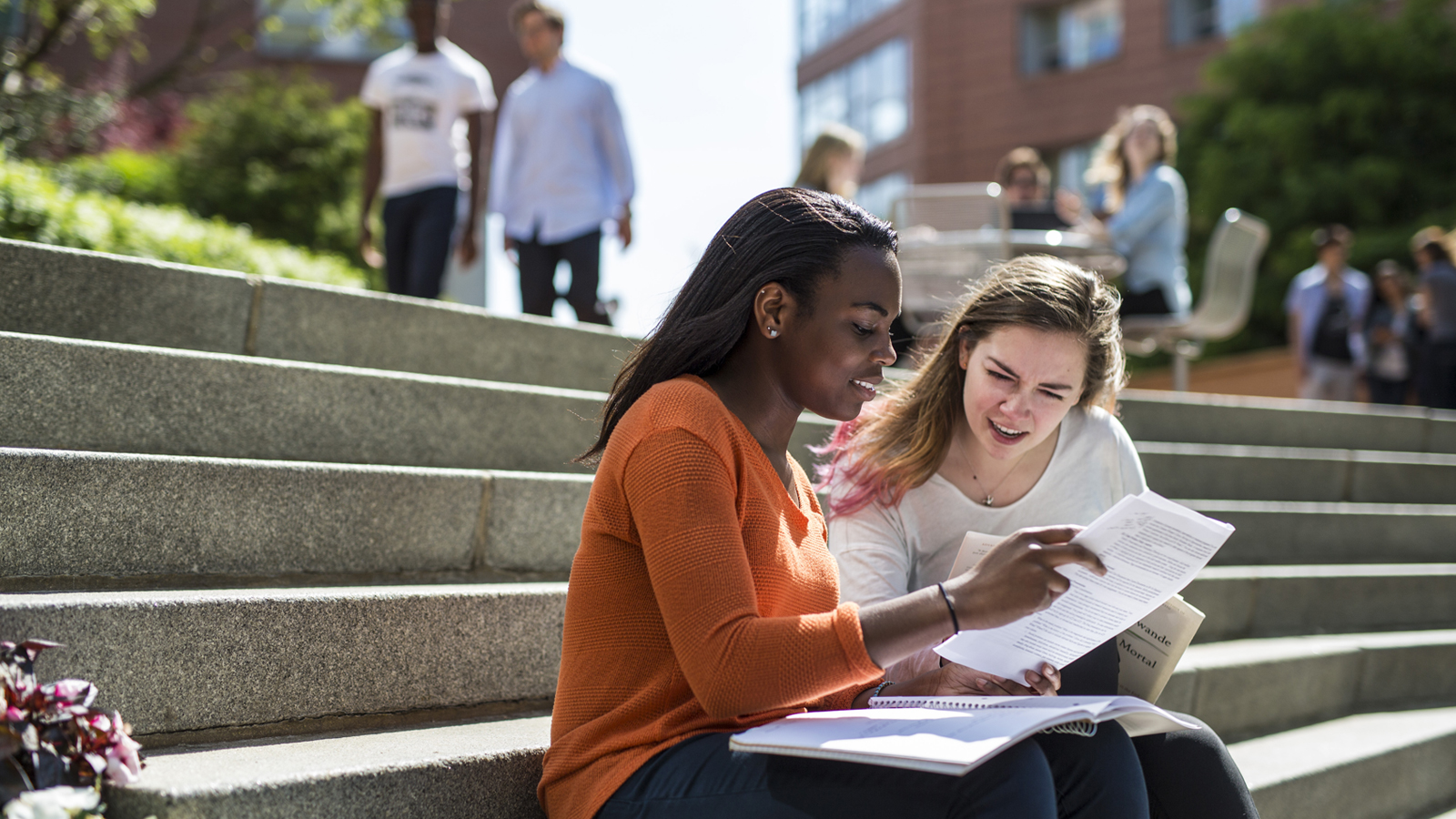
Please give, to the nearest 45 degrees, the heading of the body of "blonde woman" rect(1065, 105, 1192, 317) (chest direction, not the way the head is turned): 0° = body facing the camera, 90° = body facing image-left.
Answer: approximately 45°

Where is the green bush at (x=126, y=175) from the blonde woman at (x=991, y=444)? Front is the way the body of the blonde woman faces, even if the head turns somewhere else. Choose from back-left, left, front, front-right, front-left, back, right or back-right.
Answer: back-right

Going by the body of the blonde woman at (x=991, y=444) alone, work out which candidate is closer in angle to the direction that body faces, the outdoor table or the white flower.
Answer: the white flower

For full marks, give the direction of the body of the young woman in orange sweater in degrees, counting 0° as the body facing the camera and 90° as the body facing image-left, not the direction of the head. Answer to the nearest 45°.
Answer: approximately 270°

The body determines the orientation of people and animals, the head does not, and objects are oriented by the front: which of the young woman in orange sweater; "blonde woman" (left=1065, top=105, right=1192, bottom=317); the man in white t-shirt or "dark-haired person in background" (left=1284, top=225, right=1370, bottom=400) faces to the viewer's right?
the young woman in orange sweater

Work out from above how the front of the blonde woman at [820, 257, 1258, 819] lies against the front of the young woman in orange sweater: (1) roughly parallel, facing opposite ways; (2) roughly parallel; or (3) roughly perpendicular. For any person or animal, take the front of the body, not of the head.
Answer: roughly perpendicular

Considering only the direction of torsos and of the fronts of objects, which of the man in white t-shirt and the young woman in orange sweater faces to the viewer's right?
the young woman in orange sweater

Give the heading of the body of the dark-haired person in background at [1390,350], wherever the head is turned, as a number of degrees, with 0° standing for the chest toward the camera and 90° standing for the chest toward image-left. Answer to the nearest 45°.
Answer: approximately 0°

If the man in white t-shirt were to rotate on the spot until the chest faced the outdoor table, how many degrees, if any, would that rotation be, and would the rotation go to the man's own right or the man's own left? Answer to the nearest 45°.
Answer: approximately 90° to the man's own left

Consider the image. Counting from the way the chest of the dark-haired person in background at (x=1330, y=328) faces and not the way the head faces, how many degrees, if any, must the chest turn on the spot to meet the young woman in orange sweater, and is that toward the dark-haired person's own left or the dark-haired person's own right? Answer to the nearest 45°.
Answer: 0° — they already face them

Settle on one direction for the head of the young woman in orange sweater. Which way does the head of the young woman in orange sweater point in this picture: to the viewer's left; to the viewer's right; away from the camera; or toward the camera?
to the viewer's right
